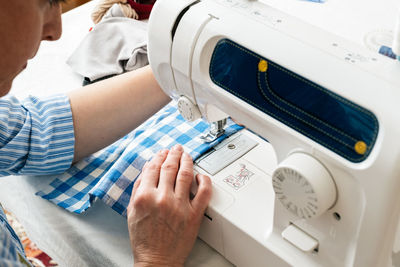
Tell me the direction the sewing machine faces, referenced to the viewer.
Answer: facing the viewer and to the left of the viewer

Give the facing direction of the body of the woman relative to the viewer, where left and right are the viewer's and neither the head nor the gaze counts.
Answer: facing to the right of the viewer

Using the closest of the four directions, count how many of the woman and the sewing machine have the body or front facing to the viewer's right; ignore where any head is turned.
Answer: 1

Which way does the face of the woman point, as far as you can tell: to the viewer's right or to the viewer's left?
to the viewer's right
